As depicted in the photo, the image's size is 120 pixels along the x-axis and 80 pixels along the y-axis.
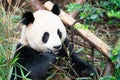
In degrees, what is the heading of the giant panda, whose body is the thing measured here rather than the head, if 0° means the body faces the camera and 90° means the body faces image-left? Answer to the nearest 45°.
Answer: approximately 315°
